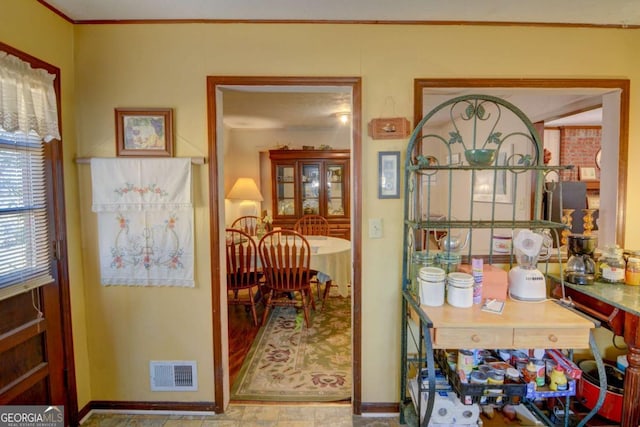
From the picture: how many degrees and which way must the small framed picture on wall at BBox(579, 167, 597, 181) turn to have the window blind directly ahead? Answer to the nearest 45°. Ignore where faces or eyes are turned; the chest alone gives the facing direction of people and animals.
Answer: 0° — it already faces it

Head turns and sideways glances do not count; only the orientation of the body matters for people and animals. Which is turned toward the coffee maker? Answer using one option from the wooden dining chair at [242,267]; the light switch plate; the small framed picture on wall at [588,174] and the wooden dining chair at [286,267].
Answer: the small framed picture on wall

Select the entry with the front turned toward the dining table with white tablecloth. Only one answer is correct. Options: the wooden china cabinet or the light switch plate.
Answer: the wooden china cabinet

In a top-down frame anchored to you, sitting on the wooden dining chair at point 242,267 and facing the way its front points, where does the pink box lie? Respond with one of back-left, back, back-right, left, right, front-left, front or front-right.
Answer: back-right

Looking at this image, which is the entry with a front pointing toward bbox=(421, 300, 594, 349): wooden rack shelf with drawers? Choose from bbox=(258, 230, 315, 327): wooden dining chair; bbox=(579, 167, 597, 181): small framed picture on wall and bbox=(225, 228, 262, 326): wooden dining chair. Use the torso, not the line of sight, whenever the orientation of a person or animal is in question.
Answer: the small framed picture on wall

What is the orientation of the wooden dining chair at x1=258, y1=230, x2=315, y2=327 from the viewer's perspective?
away from the camera

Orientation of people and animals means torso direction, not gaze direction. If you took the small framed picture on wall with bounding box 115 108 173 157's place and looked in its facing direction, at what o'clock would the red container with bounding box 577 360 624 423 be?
The red container is roughly at 10 o'clock from the small framed picture on wall.

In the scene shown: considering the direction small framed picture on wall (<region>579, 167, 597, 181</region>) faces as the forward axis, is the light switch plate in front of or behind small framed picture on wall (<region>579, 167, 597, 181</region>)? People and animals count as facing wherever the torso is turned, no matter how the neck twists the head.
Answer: in front

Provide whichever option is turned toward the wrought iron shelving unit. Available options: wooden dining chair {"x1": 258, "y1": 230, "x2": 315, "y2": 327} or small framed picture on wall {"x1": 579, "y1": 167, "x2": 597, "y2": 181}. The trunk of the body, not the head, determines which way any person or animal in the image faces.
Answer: the small framed picture on wall

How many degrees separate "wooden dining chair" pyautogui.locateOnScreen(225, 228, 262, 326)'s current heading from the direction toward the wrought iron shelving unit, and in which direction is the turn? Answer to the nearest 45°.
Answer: approximately 135° to its right

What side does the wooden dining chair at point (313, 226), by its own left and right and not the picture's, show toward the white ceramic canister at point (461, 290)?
front

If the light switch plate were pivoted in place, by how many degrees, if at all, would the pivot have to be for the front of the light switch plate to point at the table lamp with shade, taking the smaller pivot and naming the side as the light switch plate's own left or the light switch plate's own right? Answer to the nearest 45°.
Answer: approximately 135° to the light switch plate's own right

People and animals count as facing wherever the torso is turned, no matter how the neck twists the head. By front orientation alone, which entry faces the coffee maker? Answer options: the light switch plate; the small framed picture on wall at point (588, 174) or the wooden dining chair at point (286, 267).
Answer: the small framed picture on wall

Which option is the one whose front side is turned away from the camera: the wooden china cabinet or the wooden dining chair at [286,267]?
the wooden dining chair

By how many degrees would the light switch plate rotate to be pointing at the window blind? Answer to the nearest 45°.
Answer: approximately 90° to its right

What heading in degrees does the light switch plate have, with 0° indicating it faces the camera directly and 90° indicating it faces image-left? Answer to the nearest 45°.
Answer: approximately 0°
